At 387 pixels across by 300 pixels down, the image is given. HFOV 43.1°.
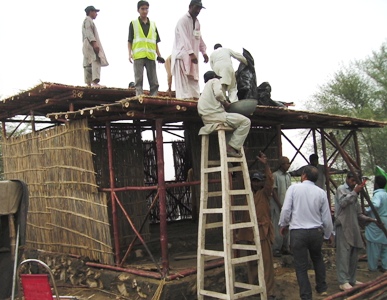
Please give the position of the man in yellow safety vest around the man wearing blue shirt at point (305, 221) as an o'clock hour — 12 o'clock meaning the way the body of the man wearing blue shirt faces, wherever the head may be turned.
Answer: The man in yellow safety vest is roughly at 10 o'clock from the man wearing blue shirt.

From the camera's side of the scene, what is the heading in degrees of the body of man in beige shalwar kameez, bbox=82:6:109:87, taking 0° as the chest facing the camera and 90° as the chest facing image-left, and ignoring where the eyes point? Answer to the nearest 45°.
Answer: approximately 270°

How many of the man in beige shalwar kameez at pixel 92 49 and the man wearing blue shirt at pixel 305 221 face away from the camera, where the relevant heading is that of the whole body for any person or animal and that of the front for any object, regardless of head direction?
1

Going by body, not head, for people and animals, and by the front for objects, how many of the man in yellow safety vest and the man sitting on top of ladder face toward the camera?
1

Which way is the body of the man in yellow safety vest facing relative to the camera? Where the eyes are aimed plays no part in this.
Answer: toward the camera

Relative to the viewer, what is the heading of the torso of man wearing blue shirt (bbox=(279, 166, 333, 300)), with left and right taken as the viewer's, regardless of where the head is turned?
facing away from the viewer

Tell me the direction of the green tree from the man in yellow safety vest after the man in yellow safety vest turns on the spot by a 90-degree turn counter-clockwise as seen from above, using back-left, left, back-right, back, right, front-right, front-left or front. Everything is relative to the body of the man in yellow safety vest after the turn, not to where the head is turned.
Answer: front-left

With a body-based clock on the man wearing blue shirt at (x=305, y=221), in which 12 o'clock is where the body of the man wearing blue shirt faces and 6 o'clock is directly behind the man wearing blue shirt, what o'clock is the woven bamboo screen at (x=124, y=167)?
The woven bamboo screen is roughly at 10 o'clock from the man wearing blue shirt.

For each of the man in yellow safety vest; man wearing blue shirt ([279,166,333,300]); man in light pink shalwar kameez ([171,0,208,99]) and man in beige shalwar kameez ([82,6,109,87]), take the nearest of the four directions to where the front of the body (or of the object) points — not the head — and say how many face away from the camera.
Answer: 1

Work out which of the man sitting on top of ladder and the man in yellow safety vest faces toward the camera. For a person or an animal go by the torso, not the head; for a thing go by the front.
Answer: the man in yellow safety vest

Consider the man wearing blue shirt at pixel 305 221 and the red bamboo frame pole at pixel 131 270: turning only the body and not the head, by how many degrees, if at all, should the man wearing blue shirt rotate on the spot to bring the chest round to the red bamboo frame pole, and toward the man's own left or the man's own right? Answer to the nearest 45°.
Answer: approximately 90° to the man's own left

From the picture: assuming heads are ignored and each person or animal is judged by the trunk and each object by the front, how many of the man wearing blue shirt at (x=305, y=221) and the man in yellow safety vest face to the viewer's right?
0
